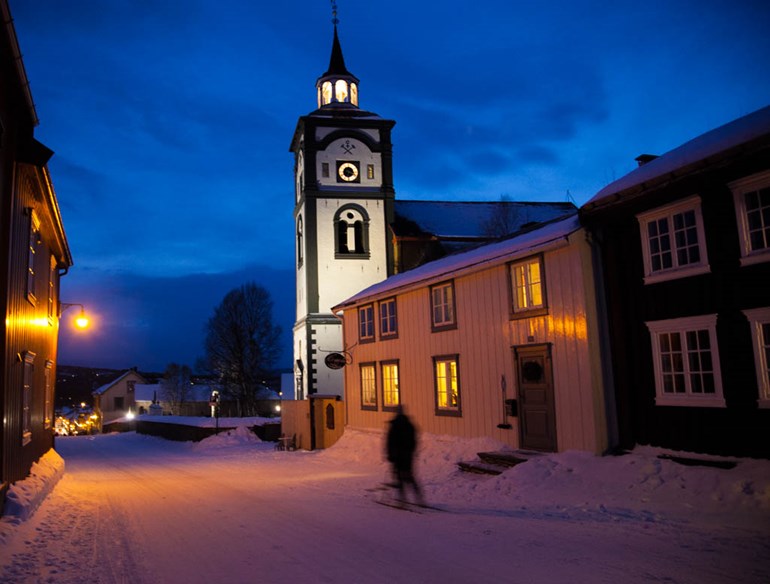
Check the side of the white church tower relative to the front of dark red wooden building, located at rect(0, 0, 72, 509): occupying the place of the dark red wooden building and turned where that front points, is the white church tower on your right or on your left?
on your left

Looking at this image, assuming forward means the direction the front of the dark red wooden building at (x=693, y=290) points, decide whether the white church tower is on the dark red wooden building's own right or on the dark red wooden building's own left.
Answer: on the dark red wooden building's own right

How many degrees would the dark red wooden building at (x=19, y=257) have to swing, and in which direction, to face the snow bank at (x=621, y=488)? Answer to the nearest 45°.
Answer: approximately 45° to its right

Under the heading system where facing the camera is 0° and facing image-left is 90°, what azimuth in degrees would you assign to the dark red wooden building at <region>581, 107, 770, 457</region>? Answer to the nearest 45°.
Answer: approximately 45°

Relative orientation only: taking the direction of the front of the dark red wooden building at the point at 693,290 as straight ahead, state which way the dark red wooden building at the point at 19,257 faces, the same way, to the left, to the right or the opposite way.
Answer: the opposite way

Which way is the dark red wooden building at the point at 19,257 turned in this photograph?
to the viewer's right

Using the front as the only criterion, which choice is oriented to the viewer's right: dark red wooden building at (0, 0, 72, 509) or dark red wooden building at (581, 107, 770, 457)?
dark red wooden building at (0, 0, 72, 509)

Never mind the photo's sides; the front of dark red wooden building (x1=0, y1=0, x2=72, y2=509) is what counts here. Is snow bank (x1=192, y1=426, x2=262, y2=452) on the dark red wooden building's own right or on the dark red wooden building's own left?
on the dark red wooden building's own left

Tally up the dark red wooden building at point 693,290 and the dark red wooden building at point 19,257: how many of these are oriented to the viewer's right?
1
